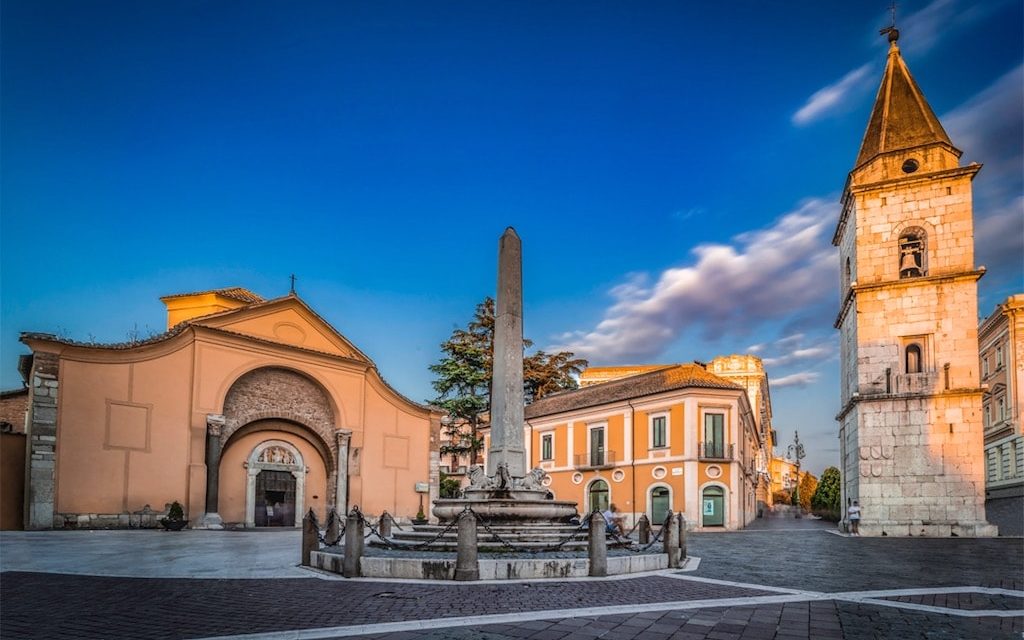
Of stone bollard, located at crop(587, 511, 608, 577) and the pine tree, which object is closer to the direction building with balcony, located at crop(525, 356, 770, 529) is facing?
the stone bollard

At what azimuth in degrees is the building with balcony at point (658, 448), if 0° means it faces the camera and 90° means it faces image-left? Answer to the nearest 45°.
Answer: approximately 45°

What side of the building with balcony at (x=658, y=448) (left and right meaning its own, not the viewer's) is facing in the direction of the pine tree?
right

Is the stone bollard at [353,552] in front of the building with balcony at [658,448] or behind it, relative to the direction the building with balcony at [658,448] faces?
in front

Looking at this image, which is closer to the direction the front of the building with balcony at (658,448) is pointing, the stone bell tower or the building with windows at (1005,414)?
the stone bell tower

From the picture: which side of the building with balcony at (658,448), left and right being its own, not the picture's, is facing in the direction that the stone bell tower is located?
left

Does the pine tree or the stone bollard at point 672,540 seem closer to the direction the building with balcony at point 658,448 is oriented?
the stone bollard

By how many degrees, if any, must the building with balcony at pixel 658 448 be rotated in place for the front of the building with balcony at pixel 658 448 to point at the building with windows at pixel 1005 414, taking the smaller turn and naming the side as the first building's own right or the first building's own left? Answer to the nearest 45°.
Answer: approximately 135° to the first building's own left

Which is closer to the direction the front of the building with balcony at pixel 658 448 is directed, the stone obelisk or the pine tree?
the stone obelisk

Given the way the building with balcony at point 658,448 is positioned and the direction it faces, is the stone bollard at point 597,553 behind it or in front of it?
in front

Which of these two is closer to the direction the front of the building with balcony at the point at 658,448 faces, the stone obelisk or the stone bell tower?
the stone obelisk
